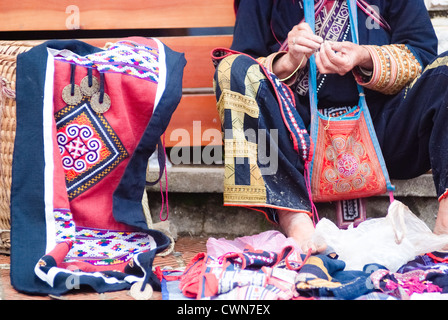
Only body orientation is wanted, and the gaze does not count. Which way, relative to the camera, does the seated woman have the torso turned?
toward the camera

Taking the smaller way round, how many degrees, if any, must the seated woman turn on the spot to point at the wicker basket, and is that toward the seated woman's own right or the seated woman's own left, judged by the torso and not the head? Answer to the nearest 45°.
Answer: approximately 90° to the seated woman's own right

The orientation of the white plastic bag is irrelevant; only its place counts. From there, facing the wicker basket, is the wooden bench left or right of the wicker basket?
right
